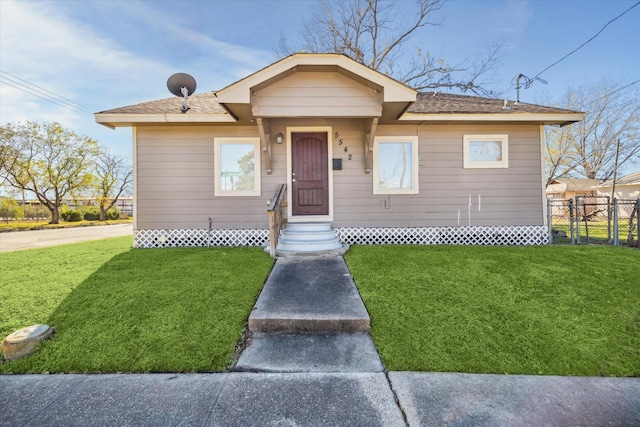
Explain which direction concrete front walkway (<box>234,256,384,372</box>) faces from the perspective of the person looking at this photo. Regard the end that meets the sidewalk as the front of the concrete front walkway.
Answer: facing the viewer

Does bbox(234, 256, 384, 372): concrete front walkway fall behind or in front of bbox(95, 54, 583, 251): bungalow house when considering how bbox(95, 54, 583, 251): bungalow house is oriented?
in front

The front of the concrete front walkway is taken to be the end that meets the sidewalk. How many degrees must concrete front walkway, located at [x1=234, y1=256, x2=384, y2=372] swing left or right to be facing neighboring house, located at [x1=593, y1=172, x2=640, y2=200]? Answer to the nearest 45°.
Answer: approximately 135° to its left

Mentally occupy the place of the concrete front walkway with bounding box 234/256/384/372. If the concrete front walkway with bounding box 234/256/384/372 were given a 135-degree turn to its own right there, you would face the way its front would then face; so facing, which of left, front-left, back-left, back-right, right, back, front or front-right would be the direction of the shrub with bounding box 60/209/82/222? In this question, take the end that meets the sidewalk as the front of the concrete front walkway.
front

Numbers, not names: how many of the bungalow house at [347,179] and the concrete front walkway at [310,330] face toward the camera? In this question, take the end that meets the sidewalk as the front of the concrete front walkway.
2

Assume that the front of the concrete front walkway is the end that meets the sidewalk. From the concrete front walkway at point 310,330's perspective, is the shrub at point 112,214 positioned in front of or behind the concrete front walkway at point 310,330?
behind

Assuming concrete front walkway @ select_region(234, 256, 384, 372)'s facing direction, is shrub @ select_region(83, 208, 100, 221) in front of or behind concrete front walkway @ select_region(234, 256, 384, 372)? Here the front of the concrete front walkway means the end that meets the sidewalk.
behind

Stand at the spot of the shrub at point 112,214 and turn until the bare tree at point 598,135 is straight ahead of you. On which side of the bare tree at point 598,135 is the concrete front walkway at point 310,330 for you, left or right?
right
